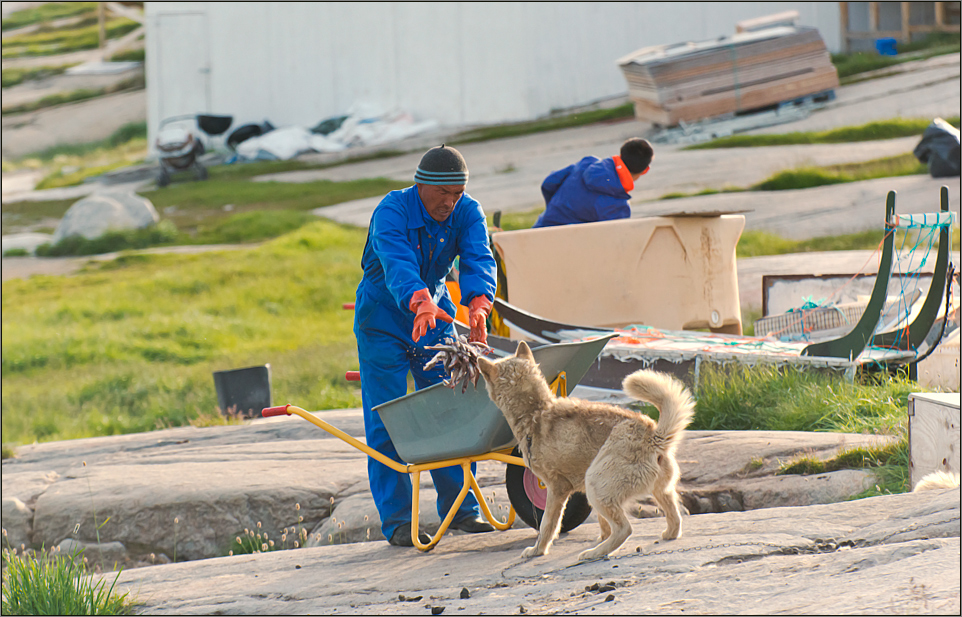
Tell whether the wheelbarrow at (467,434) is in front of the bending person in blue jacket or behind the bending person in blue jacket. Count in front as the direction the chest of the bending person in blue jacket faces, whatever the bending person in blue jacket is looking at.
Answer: behind

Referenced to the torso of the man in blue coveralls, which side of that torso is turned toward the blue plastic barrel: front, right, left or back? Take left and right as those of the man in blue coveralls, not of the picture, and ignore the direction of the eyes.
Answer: left

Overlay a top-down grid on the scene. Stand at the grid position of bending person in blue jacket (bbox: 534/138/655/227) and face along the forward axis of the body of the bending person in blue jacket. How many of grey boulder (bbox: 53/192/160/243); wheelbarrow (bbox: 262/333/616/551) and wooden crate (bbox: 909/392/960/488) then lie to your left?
1

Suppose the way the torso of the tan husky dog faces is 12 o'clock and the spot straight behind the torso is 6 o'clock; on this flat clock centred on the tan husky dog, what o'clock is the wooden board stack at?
The wooden board stack is roughly at 2 o'clock from the tan husky dog.

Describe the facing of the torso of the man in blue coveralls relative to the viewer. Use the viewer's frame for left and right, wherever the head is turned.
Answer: facing the viewer and to the right of the viewer

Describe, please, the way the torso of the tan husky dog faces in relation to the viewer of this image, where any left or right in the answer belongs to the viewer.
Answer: facing away from the viewer and to the left of the viewer

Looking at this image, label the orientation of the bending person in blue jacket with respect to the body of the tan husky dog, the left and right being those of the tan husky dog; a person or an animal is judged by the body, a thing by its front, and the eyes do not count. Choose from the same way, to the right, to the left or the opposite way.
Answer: to the right

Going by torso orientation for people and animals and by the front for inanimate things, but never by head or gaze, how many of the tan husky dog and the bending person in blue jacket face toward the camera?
0

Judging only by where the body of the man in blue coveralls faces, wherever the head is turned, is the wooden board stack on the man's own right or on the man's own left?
on the man's own left

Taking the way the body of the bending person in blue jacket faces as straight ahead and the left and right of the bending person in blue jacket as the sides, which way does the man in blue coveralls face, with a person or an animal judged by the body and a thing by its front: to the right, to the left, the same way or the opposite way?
to the right

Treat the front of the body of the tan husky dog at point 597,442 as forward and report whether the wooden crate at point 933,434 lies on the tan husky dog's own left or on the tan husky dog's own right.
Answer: on the tan husky dog's own right

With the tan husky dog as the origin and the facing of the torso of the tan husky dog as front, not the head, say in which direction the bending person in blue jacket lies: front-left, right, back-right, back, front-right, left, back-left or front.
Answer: front-right

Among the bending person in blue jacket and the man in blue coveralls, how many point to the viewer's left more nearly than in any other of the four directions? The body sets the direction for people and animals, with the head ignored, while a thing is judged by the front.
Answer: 0

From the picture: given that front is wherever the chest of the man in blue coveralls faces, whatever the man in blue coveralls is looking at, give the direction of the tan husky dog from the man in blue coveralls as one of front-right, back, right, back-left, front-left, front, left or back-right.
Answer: front

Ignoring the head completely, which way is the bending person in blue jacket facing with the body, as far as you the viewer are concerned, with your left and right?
facing away from the viewer and to the right of the viewer
